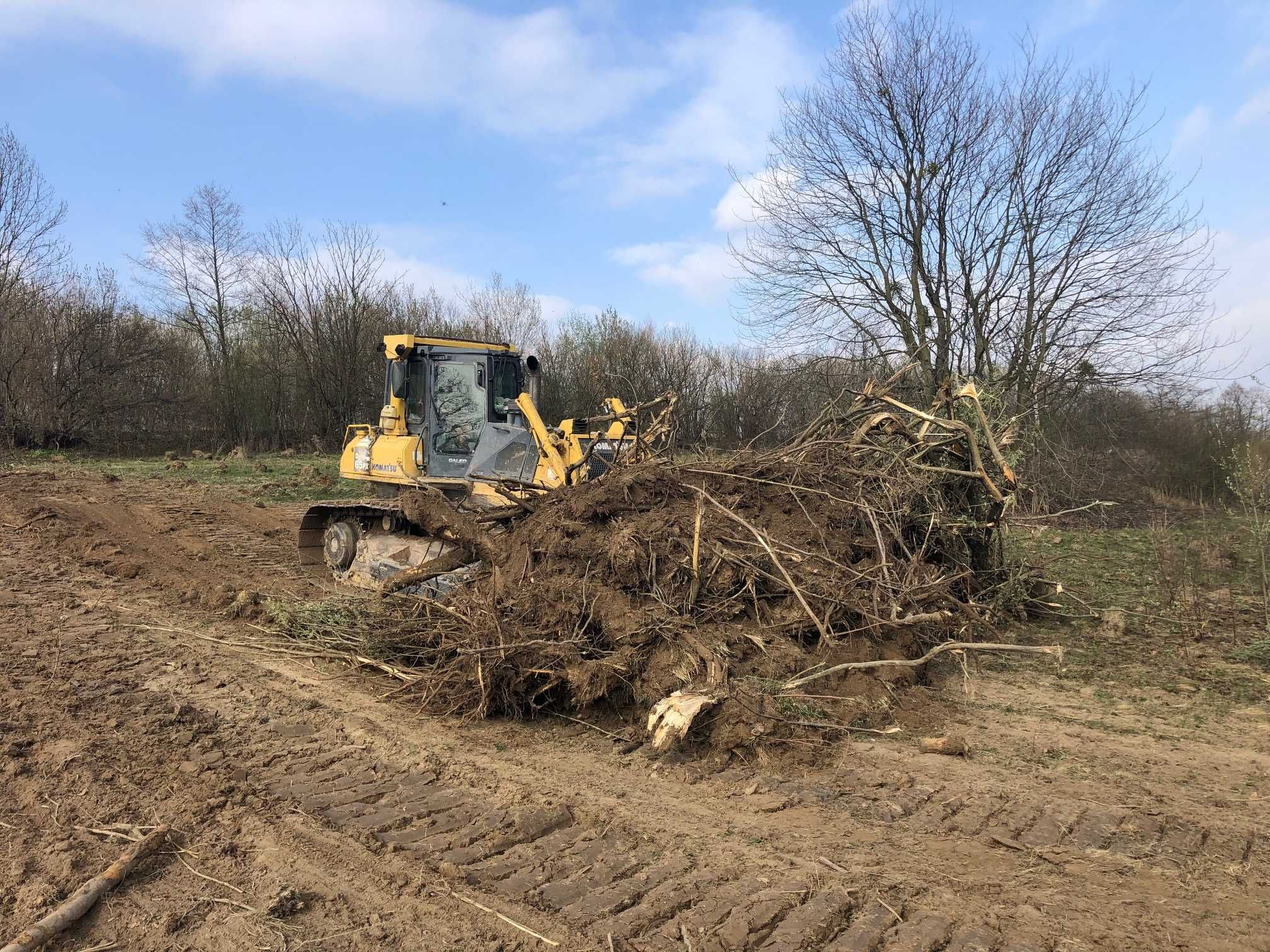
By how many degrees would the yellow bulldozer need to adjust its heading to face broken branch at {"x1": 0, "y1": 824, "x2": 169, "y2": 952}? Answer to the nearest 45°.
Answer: approximately 45° to its right

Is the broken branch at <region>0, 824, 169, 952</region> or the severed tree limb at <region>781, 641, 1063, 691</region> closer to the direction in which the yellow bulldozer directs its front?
the severed tree limb

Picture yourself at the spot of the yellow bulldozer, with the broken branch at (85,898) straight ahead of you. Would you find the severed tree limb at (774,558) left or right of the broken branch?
left

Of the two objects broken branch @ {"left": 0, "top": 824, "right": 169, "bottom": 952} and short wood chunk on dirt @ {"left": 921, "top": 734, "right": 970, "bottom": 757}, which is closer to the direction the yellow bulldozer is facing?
the short wood chunk on dirt

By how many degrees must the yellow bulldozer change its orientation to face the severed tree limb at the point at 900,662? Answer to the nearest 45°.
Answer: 0° — it already faces it

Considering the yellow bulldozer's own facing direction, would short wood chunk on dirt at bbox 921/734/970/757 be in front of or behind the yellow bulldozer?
in front

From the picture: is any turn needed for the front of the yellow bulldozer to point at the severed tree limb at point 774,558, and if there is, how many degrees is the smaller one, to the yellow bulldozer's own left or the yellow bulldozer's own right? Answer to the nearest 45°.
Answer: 0° — it already faces it

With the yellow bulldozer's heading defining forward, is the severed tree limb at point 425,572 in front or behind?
in front
